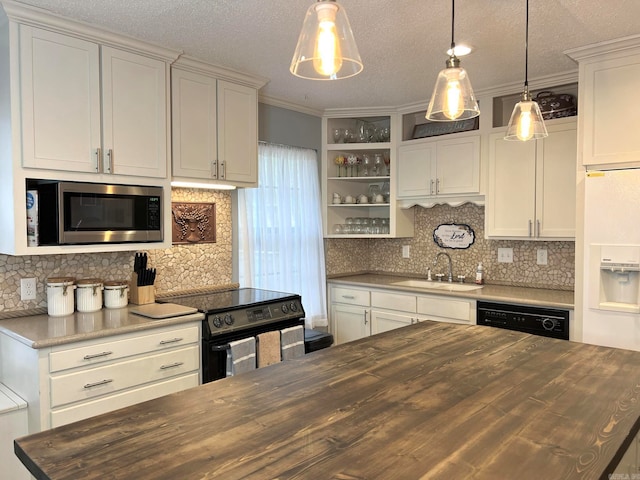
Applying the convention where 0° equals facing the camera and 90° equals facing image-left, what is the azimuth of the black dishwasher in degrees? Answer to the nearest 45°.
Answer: approximately 45°
